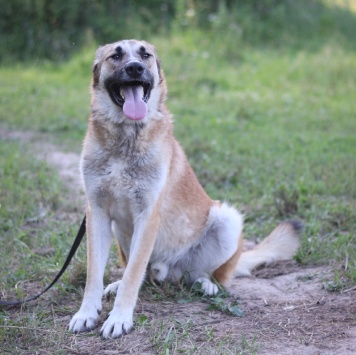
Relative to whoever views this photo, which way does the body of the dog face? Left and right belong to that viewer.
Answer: facing the viewer and to the left of the viewer
